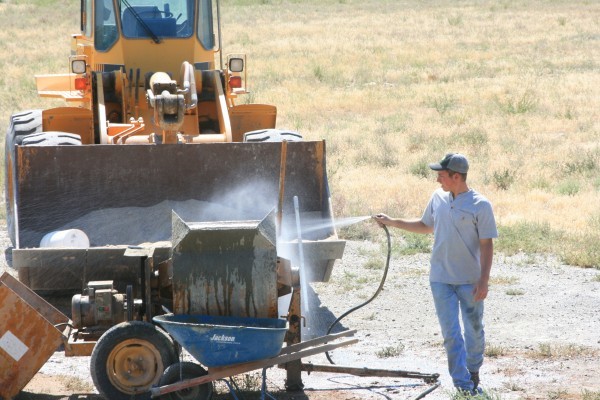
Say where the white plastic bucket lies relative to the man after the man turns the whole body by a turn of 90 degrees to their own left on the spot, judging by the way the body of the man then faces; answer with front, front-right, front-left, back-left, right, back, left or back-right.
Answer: back-right

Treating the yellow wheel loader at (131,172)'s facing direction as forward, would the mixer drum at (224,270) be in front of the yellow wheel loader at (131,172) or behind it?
in front

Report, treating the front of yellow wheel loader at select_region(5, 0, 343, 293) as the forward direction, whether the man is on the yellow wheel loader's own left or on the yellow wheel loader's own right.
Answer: on the yellow wheel loader's own left

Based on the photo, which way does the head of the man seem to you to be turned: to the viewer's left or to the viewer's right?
to the viewer's left

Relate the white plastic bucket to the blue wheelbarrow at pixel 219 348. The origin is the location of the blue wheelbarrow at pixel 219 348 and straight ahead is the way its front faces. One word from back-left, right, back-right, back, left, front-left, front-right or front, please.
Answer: front-right

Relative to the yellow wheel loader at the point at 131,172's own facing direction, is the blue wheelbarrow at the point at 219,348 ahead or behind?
ahead

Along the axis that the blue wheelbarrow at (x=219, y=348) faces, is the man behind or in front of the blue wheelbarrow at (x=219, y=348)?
behind

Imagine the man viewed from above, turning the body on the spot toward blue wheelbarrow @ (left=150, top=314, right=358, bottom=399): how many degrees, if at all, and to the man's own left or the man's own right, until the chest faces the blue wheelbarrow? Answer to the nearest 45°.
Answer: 0° — they already face it

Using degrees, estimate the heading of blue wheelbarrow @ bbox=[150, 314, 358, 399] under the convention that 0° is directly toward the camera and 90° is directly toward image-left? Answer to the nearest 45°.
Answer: approximately 90°

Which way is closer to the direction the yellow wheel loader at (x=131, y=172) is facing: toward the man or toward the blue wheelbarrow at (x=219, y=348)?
the blue wheelbarrow

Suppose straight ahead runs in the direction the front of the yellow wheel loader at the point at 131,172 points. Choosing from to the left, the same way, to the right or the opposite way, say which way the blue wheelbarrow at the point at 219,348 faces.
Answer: to the right

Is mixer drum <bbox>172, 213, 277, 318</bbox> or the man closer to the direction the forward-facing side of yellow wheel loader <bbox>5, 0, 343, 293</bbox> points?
the mixer drum
